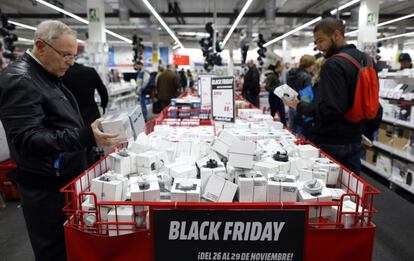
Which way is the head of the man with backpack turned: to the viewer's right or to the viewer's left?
to the viewer's left

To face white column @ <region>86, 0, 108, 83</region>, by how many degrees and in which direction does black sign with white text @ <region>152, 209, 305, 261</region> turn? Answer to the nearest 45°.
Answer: approximately 135° to its right

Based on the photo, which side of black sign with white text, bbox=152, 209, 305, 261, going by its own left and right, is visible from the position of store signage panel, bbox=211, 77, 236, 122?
back

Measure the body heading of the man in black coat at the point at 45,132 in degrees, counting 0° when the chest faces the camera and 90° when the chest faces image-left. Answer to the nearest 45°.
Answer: approximately 270°

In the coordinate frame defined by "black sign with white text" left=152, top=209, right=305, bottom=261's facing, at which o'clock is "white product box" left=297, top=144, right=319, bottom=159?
The white product box is roughly at 7 o'clock from the black sign with white text.
